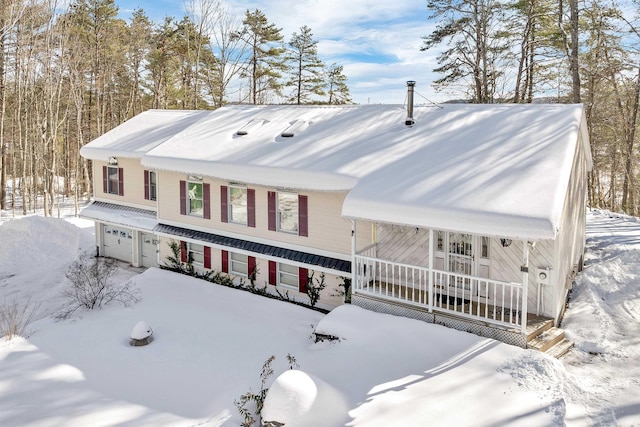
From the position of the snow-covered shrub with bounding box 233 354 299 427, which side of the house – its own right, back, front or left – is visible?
front

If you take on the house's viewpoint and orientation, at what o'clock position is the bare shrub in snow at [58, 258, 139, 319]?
The bare shrub in snow is roughly at 2 o'clock from the house.

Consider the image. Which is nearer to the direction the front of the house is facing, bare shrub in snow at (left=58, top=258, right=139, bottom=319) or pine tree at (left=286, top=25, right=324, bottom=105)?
the bare shrub in snow

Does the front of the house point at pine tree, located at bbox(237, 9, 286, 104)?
no

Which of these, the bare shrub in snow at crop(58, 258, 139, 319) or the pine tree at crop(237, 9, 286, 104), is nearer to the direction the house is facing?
the bare shrub in snow

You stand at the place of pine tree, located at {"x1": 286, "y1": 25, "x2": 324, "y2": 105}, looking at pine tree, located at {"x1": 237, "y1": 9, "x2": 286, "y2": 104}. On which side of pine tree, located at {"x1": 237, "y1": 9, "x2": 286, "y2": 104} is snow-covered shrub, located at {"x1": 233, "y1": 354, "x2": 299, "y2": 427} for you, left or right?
left

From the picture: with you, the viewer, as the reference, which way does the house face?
facing the viewer and to the left of the viewer

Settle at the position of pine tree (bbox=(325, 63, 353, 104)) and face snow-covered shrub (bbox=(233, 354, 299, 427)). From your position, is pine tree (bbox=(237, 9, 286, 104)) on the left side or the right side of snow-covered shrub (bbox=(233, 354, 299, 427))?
right

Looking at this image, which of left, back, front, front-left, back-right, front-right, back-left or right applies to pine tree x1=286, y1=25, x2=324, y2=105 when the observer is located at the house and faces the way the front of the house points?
back-right

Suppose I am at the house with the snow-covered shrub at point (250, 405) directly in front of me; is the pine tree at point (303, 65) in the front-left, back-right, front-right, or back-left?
back-right

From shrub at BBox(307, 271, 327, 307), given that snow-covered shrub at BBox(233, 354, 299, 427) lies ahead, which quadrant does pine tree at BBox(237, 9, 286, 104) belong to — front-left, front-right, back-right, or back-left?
back-right

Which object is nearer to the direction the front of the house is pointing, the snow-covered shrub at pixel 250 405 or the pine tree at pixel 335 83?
the snow-covered shrub

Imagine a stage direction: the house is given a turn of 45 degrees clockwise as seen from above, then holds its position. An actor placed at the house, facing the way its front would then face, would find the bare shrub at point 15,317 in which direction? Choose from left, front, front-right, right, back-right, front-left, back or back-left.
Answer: front

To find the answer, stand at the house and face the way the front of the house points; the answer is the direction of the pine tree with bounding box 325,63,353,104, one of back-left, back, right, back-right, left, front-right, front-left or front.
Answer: back-right
